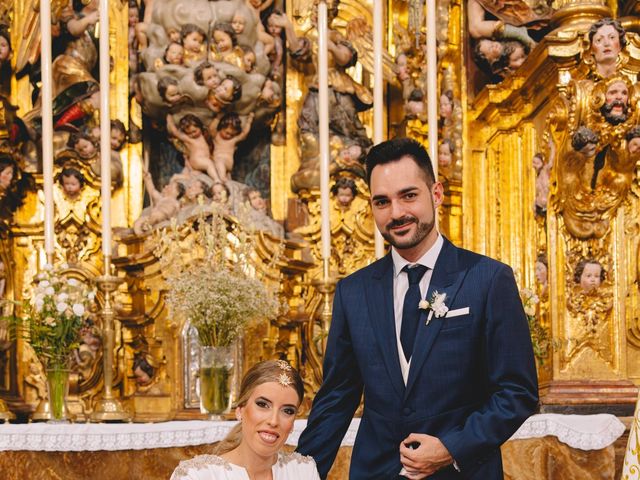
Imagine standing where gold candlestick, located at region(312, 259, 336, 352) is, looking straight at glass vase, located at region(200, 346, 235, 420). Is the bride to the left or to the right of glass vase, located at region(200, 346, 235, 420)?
left

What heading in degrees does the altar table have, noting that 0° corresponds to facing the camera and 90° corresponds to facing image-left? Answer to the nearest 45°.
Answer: approximately 0°

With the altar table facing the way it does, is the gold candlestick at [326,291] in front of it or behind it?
behind

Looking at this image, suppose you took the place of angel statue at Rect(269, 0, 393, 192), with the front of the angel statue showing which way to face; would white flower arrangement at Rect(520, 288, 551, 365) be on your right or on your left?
on your left

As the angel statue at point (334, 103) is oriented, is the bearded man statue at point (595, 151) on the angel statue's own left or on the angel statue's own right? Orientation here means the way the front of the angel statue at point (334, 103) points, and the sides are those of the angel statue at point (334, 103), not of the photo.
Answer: on the angel statue's own left

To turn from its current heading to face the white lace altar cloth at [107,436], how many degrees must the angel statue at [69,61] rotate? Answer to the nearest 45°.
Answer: approximately 45° to its right

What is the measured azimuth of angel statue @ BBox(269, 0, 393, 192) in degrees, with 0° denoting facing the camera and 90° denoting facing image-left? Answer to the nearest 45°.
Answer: approximately 45°

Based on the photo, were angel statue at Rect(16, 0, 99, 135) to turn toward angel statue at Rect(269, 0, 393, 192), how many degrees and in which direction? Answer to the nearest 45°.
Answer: approximately 45° to its left
